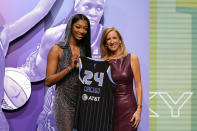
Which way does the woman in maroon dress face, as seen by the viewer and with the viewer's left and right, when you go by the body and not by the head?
facing the viewer and to the left of the viewer
